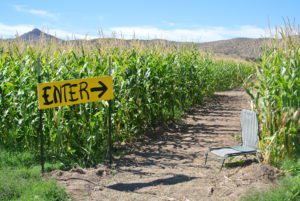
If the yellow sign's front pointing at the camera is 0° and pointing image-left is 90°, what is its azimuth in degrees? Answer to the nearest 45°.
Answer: approximately 0°
